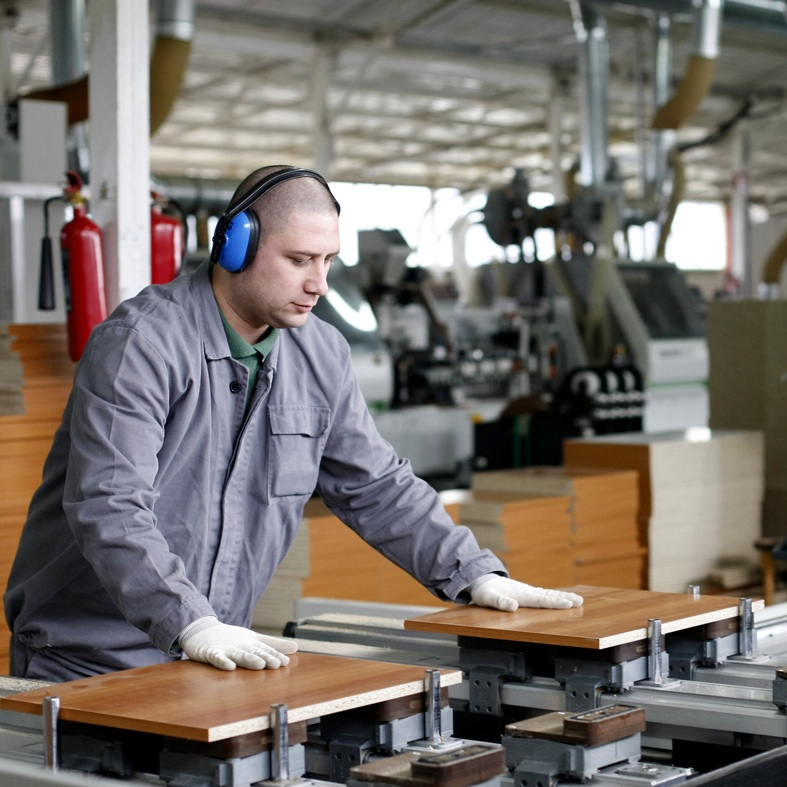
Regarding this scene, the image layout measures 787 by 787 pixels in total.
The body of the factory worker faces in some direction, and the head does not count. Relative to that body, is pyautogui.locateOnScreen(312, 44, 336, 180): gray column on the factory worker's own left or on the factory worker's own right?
on the factory worker's own left

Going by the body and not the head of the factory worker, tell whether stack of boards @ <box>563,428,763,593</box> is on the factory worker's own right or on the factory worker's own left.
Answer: on the factory worker's own left

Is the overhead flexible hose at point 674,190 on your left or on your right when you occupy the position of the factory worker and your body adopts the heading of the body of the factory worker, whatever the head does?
on your left

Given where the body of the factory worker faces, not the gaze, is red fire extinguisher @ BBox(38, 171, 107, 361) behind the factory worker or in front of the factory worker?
behind

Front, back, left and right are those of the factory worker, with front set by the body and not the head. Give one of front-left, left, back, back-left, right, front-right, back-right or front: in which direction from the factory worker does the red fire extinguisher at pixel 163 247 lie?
back-left

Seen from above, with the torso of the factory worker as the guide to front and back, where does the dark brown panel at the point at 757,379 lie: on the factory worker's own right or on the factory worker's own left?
on the factory worker's own left

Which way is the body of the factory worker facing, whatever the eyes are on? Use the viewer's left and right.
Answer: facing the viewer and to the right of the viewer

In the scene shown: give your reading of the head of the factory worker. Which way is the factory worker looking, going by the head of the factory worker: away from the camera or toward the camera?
toward the camera
